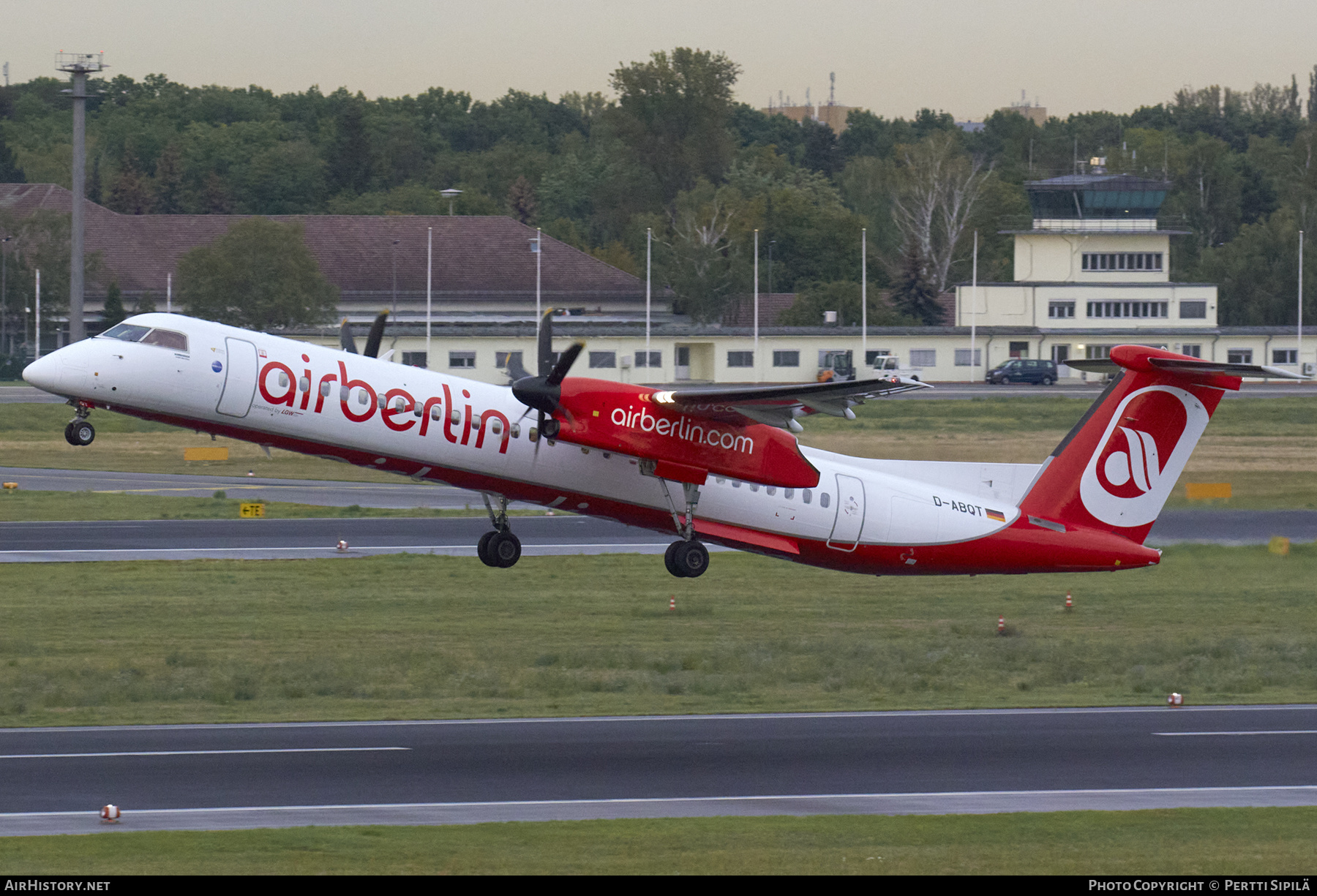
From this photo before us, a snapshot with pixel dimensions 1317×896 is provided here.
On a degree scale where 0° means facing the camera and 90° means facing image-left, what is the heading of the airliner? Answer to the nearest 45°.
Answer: approximately 45°
